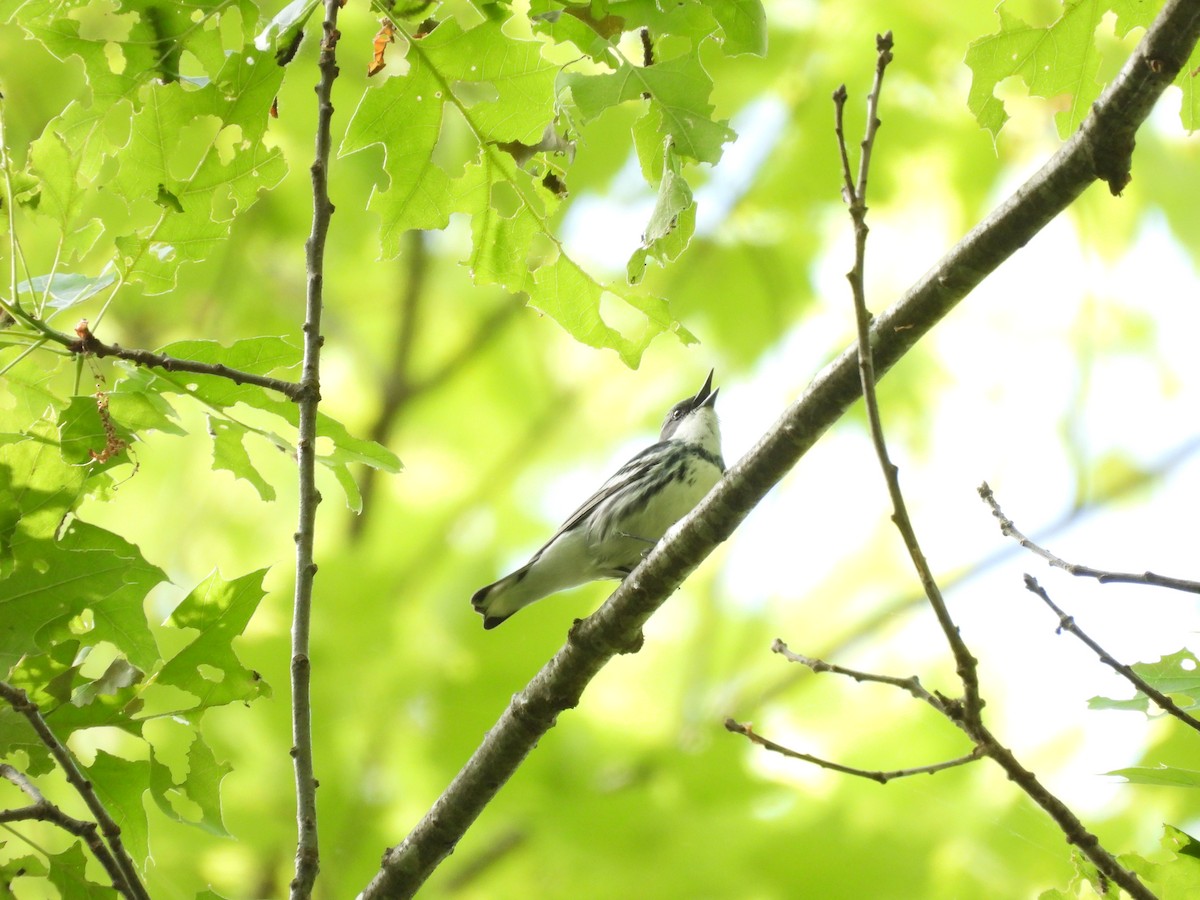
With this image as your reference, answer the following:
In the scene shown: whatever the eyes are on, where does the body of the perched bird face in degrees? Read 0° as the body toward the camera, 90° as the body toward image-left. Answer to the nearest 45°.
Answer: approximately 270°
